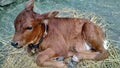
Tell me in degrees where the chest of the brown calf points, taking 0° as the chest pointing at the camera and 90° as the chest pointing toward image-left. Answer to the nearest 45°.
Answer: approximately 90°
